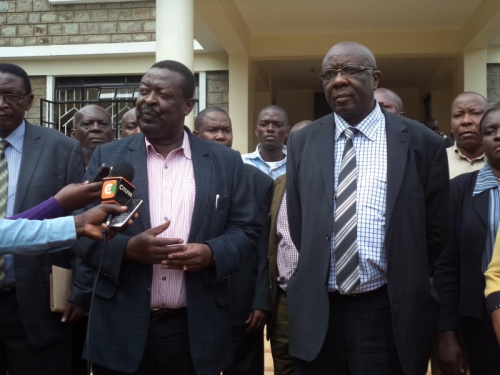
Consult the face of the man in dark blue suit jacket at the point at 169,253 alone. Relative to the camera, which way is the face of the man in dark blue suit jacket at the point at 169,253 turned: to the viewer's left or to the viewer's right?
to the viewer's left

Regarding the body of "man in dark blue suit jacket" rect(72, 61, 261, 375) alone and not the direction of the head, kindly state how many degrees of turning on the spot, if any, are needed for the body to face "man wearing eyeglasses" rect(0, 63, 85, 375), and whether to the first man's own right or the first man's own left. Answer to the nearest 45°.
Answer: approximately 135° to the first man's own right

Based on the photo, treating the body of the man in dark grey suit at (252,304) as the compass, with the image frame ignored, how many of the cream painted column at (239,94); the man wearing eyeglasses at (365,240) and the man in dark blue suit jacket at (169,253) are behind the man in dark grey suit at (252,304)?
1

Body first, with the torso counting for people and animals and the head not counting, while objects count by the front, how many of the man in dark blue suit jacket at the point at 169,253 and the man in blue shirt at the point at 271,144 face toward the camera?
2

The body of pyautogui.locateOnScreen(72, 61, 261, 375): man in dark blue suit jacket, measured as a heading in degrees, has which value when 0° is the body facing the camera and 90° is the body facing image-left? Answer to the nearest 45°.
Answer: approximately 0°

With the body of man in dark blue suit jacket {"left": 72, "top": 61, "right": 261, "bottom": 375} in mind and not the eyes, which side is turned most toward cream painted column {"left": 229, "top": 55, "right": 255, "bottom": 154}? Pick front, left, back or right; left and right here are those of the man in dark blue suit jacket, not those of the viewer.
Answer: back

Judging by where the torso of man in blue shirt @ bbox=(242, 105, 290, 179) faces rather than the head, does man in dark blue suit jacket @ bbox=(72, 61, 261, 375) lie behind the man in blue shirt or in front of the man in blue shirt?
in front

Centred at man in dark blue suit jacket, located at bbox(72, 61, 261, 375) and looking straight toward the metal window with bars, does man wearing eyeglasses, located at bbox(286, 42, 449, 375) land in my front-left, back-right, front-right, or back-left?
back-right

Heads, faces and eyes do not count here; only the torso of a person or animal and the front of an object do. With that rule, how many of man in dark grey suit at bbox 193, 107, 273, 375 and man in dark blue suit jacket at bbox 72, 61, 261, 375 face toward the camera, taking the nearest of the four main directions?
2
